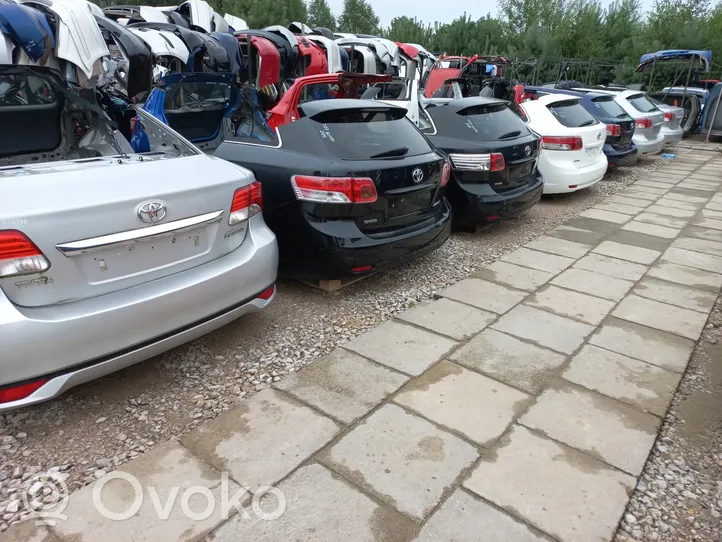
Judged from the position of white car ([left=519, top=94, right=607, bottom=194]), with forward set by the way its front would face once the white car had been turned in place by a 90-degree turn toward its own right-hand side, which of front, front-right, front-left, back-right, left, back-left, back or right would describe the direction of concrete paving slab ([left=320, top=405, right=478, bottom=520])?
back-right

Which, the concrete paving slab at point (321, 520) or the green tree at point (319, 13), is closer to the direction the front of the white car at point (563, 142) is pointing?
the green tree

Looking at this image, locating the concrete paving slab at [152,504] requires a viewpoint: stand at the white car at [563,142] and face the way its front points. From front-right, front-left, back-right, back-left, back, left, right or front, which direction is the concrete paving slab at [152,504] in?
back-left

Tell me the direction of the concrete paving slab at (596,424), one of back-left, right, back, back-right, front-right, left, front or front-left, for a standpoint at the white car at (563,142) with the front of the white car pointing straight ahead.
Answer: back-left

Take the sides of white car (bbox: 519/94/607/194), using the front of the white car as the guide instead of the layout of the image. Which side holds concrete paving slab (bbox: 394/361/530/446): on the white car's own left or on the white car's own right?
on the white car's own left

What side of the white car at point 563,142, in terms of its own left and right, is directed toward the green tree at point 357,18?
front

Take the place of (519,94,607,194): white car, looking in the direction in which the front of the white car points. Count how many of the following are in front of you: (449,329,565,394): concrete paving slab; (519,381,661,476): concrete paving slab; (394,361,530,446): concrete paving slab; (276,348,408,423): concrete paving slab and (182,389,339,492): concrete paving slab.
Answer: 0

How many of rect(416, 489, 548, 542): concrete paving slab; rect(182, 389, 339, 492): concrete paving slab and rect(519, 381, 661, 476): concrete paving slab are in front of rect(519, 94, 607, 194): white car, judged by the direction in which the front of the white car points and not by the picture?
0

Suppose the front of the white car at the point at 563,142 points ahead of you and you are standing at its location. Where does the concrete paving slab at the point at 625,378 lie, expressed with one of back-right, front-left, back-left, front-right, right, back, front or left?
back-left

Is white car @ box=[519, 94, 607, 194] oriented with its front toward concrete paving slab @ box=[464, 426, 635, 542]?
no

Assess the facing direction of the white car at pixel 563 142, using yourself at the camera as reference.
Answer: facing away from the viewer and to the left of the viewer

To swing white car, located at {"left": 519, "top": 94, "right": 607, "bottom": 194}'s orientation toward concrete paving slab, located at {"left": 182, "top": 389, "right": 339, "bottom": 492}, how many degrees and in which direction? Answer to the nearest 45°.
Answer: approximately 135° to its left

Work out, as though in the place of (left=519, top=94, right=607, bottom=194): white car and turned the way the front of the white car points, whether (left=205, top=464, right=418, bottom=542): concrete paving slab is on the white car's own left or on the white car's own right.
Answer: on the white car's own left

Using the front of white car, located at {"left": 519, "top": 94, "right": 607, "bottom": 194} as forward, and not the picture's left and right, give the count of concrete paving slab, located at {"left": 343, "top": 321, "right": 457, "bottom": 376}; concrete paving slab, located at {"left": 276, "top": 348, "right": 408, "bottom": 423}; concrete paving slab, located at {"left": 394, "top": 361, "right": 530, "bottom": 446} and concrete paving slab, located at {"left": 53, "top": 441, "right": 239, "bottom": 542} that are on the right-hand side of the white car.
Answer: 0

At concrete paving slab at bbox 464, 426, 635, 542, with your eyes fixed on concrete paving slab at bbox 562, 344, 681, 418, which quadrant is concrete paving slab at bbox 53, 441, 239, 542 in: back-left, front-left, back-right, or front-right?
back-left

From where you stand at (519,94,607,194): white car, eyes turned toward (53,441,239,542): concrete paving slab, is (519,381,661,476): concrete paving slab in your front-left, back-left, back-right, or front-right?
front-left

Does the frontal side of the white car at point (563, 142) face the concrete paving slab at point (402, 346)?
no
